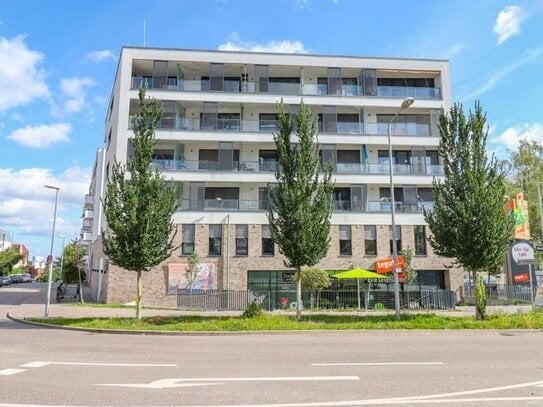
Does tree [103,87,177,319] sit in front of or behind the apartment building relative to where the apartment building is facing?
in front

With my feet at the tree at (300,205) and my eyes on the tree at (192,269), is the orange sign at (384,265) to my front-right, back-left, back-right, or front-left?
front-right

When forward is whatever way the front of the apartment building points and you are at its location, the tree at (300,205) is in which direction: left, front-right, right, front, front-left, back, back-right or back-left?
front

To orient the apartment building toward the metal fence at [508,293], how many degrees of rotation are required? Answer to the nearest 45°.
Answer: approximately 90° to its left

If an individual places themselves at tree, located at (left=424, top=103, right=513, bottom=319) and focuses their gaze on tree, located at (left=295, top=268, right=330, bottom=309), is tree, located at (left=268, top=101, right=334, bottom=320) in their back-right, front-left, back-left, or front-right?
front-left

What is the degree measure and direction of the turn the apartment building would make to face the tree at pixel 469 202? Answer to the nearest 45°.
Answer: approximately 45° to its left

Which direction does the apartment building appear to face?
toward the camera
